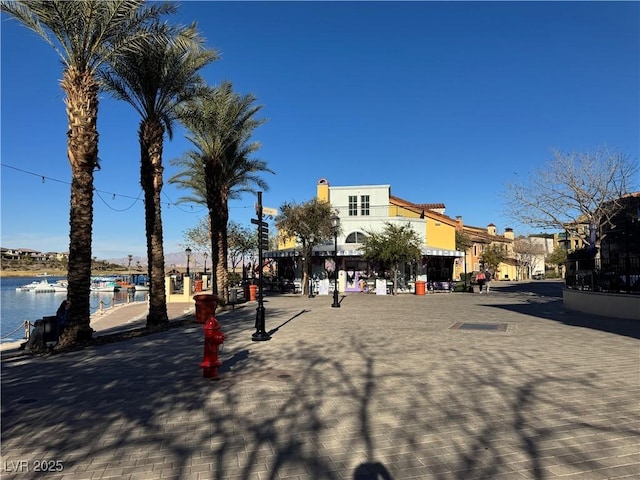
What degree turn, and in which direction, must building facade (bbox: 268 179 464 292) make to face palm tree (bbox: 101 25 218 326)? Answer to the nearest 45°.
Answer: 0° — it already faces it

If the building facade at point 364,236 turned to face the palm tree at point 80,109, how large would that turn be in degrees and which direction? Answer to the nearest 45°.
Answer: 0° — it already faces it

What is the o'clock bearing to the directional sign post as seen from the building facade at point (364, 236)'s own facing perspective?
The directional sign post is roughly at 12 o'clock from the building facade.

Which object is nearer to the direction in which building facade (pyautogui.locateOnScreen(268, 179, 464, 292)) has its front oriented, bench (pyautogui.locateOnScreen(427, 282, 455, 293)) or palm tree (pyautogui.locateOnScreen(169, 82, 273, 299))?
the palm tree

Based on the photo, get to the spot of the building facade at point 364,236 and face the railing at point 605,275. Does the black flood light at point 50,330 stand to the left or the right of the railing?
right

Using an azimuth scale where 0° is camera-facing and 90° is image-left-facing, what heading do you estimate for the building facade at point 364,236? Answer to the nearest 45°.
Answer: approximately 0°

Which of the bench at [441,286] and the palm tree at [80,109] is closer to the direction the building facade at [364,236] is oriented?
the palm tree

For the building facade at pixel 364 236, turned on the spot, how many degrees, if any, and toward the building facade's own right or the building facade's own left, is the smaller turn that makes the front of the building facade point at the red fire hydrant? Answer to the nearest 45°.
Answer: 0° — it already faces it
